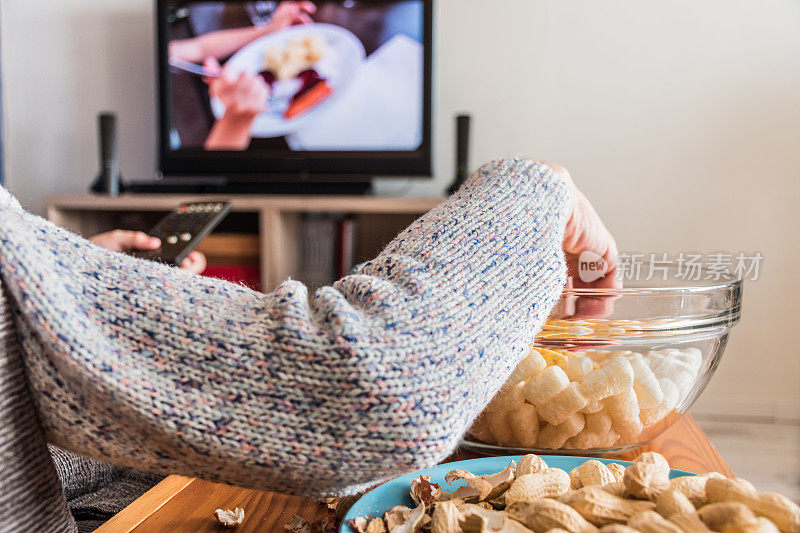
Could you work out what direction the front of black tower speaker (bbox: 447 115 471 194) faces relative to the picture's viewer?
facing the viewer

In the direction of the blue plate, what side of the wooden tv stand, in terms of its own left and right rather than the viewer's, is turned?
front

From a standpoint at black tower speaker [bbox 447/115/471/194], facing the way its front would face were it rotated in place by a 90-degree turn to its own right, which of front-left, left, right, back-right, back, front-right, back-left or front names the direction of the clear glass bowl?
left

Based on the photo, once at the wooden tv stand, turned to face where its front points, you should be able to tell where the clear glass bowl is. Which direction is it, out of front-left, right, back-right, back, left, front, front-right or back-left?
front

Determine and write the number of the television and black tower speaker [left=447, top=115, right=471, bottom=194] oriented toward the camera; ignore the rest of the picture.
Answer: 2

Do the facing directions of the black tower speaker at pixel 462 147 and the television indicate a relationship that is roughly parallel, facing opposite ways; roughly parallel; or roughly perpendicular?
roughly parallel

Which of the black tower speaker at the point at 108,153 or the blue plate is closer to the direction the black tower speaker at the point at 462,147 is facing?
the blue plate

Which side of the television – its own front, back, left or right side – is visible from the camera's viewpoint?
front

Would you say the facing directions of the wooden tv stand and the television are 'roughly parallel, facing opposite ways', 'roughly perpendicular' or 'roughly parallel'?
roughly parallel

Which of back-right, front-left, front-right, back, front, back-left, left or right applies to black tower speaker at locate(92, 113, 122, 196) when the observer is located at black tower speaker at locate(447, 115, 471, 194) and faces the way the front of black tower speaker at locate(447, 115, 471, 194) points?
right

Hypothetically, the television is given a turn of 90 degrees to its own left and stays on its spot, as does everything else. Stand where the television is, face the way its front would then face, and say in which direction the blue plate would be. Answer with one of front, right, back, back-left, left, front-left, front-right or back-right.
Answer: right

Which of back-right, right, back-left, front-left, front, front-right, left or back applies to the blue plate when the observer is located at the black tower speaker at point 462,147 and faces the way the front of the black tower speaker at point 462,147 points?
front
